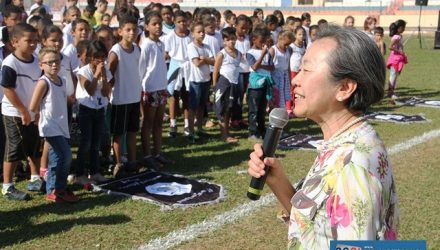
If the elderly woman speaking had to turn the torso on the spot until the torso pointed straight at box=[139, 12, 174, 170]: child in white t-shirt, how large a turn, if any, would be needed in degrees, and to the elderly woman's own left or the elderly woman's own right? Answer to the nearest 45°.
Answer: approximately 45° to the elderly woman's own right

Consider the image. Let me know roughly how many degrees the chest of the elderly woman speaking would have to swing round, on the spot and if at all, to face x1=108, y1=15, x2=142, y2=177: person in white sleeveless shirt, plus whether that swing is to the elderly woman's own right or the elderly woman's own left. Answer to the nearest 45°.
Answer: approximately 45° to the elderly woman's own right

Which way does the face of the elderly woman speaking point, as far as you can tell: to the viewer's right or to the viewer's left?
to the viewer's left

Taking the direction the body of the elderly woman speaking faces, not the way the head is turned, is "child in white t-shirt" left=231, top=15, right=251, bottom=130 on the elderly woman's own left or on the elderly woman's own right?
on the elderly woman's own right

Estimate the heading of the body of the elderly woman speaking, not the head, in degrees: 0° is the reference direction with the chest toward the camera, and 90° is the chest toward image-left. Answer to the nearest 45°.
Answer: approximately 90°

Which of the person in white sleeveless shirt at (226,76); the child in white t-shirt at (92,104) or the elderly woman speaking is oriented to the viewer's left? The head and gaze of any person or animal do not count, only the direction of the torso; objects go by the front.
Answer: the elderly woman speaking

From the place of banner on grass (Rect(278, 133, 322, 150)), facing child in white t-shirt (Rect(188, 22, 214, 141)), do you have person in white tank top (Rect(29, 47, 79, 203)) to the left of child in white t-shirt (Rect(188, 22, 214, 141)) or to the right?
left

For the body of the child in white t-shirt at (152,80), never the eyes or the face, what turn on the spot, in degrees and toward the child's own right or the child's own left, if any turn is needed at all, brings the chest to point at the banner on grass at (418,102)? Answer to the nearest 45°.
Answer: approximately 90° to the child's own left
